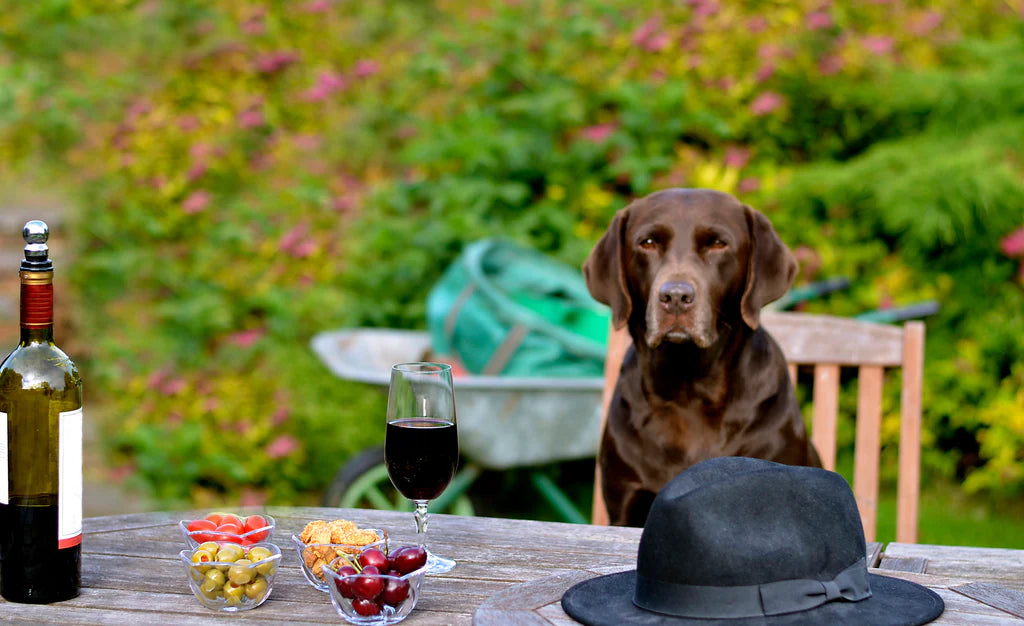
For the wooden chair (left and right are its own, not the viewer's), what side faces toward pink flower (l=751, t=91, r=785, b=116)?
back

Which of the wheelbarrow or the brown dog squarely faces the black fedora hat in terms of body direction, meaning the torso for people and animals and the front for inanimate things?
the brown dog

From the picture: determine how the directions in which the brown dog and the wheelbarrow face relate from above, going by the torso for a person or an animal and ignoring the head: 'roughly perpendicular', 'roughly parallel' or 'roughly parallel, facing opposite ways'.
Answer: roughly perpendicular

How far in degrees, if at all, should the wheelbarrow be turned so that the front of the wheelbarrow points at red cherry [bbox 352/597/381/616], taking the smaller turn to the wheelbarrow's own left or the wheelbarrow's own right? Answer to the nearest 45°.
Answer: approximately 90° to the wheelbarrow's own left

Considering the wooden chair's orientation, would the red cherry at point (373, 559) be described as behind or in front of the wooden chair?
in front

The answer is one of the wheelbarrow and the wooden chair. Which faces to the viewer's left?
the wheelbarrow

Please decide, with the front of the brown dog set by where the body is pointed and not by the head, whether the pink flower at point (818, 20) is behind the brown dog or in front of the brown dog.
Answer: behind

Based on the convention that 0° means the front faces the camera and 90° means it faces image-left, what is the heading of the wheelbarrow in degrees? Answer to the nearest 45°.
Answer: approximately 90°

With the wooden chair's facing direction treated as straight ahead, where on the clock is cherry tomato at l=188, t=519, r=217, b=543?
The cherry tomato is roughly at 1 o'clock from the wooden chair.

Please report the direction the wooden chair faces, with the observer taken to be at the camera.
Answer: facing the viewer

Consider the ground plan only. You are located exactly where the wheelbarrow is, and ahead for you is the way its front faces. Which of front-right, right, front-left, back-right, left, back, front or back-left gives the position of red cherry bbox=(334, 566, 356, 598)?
left

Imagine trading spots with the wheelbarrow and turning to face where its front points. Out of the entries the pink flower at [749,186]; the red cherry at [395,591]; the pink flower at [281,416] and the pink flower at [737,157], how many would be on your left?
1

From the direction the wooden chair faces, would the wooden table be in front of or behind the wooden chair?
in front

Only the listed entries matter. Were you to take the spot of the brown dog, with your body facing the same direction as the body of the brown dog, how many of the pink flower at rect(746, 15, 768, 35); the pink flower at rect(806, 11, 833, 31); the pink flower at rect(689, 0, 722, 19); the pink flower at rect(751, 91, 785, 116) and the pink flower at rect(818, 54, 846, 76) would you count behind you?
5

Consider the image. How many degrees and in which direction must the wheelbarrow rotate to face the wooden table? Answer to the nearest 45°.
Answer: approximately 90° to its left

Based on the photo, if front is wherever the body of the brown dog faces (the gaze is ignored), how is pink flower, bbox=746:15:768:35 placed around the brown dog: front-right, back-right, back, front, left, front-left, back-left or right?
back

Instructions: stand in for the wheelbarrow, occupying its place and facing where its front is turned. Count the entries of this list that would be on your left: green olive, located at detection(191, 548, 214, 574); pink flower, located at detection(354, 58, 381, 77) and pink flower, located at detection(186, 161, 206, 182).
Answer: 1
